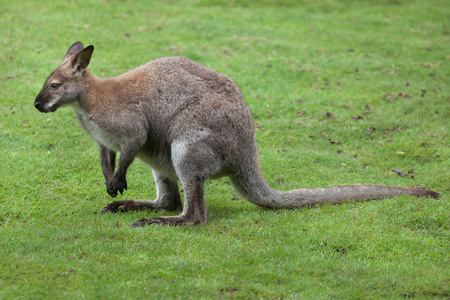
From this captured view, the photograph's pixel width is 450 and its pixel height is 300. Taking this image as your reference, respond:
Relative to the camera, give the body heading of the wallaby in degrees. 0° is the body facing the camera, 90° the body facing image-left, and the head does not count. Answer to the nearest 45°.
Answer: approximately 90°
